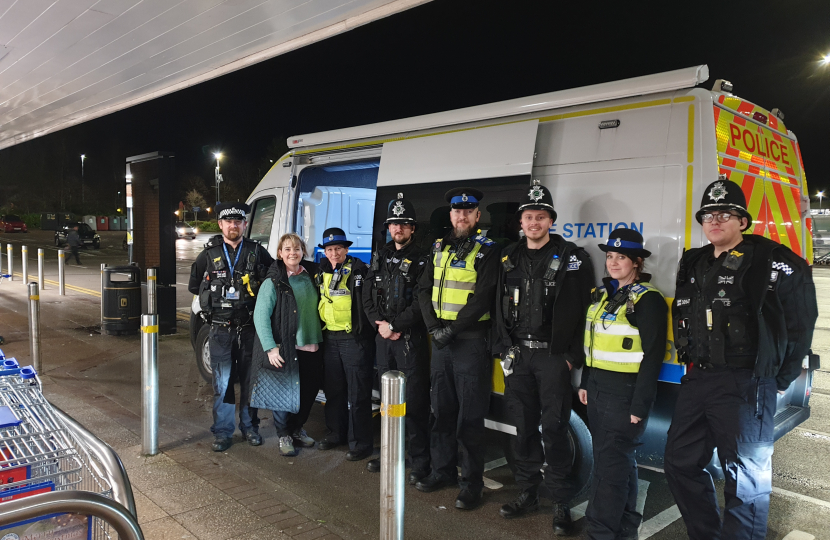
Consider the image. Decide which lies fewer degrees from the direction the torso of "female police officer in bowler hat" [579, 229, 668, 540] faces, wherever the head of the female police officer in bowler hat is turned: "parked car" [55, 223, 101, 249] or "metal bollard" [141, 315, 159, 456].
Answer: the metal bollard

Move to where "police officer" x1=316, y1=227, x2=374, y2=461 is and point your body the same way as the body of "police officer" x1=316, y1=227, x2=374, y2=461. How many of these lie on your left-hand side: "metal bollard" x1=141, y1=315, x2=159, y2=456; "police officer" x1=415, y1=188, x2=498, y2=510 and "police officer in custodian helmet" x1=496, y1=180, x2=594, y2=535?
2

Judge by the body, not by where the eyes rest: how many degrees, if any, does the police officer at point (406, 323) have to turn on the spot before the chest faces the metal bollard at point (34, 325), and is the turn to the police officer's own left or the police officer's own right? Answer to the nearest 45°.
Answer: approximately 90° to the police officer's own right

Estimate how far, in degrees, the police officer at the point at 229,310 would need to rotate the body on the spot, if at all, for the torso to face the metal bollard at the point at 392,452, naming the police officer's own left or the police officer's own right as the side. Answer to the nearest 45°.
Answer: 0° — they already face it

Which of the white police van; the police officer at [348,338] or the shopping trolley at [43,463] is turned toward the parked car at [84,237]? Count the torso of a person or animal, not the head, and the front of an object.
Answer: the white police van

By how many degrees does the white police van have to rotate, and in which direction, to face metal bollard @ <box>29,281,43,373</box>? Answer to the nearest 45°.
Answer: approximately 45° to its left

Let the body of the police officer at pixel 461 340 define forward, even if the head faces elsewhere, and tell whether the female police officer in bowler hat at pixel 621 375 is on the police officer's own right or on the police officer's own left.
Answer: on the police officer's own left

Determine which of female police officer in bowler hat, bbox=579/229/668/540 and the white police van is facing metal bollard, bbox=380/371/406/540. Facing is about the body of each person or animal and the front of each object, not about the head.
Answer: the female police officer in bowler hat

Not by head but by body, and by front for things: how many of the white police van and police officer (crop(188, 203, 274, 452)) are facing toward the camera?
1

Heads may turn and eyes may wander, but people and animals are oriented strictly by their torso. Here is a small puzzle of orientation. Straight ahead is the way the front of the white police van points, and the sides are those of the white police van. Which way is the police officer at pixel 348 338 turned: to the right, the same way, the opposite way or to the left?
to the left

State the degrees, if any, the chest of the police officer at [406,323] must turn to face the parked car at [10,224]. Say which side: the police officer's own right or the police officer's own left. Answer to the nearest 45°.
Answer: approximately 90° to the police officer's own right

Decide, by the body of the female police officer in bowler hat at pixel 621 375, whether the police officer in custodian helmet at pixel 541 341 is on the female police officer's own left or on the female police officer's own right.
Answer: on the female police officer's own right

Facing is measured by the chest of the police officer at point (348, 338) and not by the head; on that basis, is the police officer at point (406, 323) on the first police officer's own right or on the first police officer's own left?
on the first police officer's own left

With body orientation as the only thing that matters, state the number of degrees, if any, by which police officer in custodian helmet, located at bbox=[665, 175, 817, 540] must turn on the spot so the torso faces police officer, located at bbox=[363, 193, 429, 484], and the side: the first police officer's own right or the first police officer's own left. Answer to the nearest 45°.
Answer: approximately 45° to the first police officer's own right
